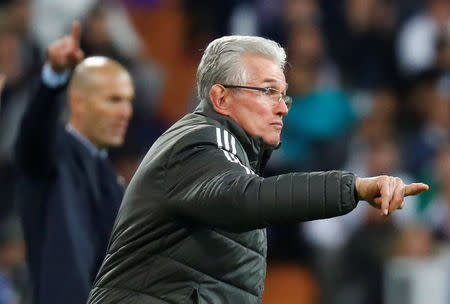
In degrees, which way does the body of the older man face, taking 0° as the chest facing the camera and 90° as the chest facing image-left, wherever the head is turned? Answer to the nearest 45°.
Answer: approximately 270°

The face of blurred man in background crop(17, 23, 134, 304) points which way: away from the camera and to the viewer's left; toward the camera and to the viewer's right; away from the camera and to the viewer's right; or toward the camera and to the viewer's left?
toward the camera and to the viewer's right

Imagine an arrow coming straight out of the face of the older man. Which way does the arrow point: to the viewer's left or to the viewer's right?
to the viewer's right

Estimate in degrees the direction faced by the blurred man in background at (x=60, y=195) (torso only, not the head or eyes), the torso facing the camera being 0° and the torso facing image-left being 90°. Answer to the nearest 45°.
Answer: approximately 270°
